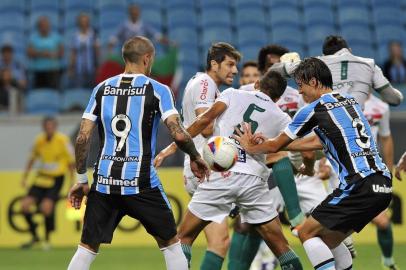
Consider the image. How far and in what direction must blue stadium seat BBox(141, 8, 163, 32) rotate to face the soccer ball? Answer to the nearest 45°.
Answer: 0° — it already faces it

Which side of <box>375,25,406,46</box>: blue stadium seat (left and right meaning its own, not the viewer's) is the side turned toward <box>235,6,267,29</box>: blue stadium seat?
right

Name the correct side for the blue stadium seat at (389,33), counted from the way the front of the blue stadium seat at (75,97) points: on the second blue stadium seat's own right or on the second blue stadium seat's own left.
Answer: on the second blue stadium seat's own left

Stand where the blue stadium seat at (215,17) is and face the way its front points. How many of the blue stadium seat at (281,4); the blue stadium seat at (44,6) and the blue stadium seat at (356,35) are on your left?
2

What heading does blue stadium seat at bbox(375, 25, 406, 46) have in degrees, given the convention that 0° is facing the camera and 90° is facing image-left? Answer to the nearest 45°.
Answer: approximately 0°

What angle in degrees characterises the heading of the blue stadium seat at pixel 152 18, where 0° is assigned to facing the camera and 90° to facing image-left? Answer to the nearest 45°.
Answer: approximately 0°

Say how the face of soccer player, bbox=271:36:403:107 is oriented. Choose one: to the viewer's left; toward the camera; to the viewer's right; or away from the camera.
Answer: away from the camera
